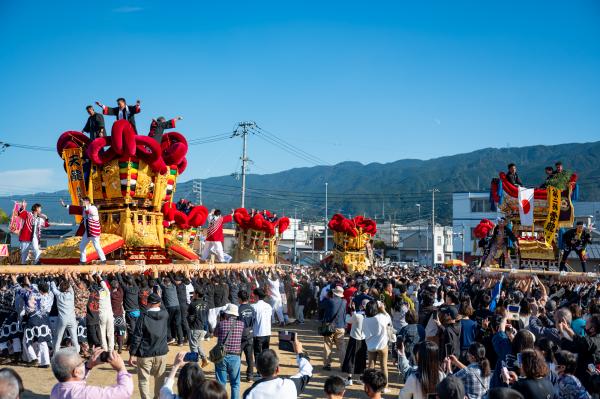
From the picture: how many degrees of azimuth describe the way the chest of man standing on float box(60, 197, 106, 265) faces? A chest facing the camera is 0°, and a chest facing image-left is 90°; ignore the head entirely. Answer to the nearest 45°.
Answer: approximately 45°

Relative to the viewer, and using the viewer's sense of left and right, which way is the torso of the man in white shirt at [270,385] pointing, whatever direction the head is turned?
facing away from the viewer

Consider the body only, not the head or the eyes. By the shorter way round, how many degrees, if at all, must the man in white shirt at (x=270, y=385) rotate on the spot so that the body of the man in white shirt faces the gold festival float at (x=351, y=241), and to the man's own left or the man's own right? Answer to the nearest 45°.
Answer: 0° — they already face it

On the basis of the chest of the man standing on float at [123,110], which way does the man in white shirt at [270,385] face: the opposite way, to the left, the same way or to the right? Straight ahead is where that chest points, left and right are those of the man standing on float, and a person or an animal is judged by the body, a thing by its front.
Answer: the opposite way

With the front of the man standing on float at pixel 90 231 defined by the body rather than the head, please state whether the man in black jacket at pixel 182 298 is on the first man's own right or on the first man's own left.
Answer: on the first man's own left

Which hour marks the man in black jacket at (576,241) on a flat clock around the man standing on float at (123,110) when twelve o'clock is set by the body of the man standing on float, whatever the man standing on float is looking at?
The man in black jacket is roughly at 9 o'clock from the man standing on float.

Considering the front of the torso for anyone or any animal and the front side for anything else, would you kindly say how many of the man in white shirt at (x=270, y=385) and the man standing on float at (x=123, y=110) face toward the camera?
1

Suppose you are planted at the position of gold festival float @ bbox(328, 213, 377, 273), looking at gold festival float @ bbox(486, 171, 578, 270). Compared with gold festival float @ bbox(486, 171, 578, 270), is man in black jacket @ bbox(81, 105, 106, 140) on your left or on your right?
right

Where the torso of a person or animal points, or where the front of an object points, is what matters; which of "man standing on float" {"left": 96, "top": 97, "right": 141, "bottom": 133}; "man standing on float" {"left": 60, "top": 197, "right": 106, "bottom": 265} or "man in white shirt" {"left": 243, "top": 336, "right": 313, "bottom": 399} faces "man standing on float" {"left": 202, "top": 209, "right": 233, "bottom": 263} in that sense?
the man in white shirt

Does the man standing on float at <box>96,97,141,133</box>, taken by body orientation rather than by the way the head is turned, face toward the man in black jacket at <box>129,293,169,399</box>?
yes

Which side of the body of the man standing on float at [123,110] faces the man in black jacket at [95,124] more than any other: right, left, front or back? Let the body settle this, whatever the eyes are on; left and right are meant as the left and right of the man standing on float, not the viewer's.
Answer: right
